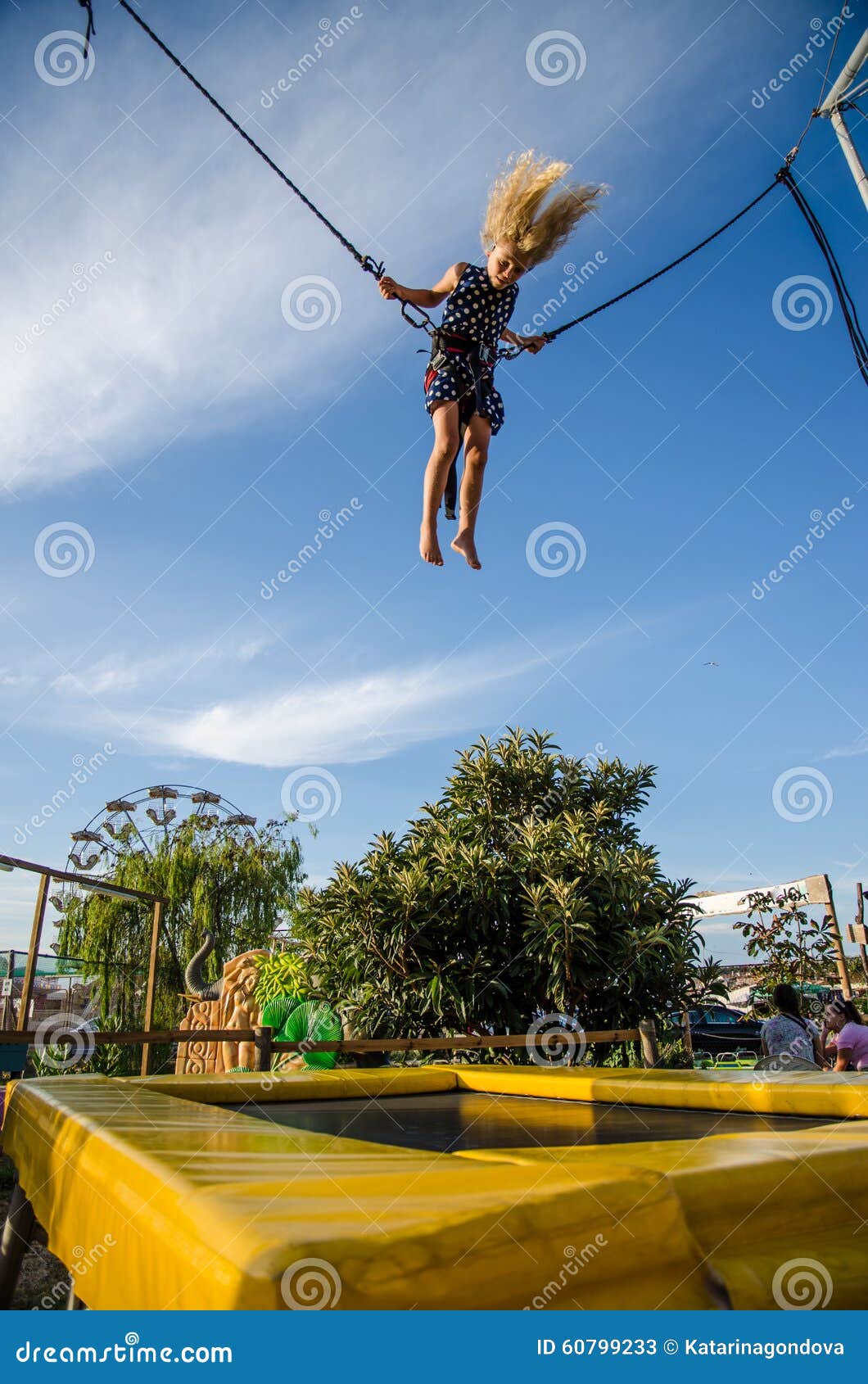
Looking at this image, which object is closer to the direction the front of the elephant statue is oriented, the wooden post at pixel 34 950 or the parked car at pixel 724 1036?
the wooden post

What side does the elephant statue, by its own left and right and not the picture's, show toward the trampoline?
left

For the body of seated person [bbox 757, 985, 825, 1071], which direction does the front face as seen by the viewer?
away from the camera

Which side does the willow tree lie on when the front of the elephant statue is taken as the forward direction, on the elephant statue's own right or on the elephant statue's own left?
on the elephant statue's own right

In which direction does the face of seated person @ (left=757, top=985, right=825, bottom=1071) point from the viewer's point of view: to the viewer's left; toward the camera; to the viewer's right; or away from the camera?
away from the camera

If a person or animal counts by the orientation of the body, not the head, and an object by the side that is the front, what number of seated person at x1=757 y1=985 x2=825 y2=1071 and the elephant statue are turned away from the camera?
1

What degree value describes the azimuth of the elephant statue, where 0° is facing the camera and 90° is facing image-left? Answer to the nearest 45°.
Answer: approximately 90°

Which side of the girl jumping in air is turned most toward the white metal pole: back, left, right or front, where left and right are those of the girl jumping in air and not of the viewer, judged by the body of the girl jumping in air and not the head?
left

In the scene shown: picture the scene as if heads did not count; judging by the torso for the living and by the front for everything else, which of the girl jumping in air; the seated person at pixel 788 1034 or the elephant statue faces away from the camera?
the seated person

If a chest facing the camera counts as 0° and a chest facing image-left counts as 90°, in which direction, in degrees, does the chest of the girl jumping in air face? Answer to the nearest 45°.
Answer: approximately 315°

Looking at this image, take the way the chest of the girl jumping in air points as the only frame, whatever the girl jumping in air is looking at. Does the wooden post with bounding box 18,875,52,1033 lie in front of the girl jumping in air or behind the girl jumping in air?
behind
